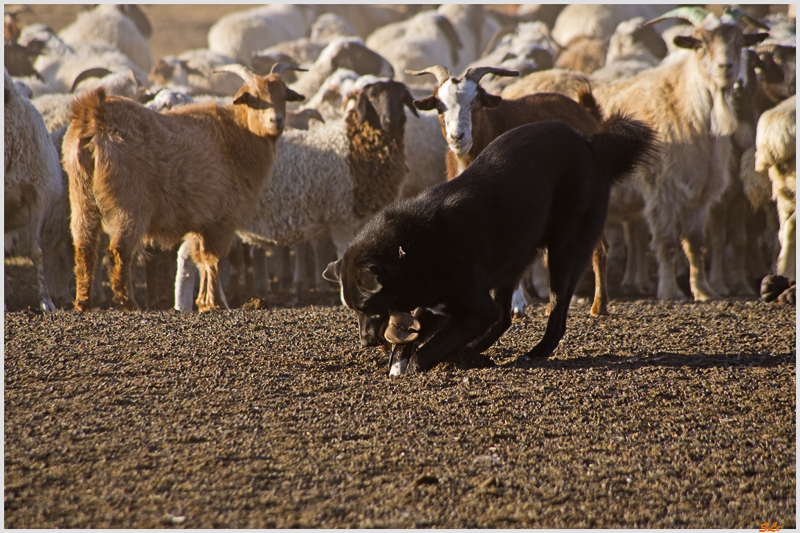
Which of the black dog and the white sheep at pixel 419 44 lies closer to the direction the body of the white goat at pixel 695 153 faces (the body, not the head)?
the black dog

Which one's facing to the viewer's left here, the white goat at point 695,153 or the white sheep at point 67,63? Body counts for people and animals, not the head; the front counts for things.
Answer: the white sheep

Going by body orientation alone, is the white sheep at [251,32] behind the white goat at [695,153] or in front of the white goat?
behind

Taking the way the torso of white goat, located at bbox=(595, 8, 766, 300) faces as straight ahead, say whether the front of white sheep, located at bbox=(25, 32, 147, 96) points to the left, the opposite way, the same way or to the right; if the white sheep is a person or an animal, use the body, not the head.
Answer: to the right

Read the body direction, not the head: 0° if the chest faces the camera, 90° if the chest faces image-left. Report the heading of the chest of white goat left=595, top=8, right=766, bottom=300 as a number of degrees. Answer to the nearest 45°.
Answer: approximately 315°

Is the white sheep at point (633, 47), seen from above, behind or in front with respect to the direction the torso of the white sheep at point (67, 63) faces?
behind

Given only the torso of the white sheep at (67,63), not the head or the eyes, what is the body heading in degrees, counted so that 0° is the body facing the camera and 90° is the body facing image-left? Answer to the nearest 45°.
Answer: approximately 90°

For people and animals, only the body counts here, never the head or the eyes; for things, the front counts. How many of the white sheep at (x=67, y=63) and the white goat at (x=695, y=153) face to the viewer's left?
1

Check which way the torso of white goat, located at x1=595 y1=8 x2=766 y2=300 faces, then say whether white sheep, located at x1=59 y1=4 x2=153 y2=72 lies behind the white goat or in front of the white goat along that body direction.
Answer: behind
